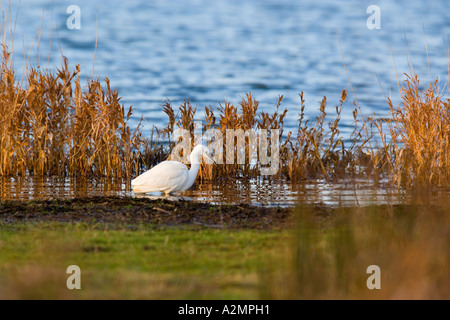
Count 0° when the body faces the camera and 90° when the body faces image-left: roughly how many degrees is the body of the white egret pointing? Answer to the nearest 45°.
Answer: approximately 270°
